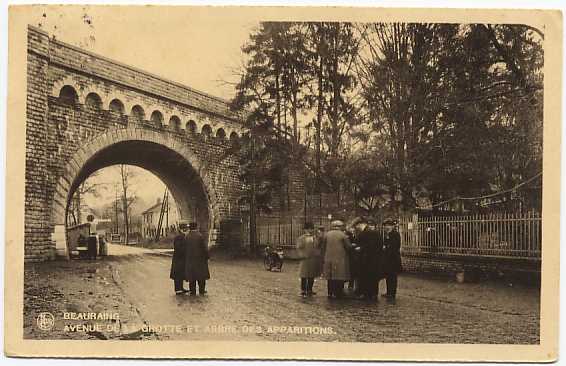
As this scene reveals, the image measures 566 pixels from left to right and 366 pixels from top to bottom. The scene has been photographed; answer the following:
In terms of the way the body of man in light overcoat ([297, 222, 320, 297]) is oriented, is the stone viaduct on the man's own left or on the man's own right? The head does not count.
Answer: on the man's own left
